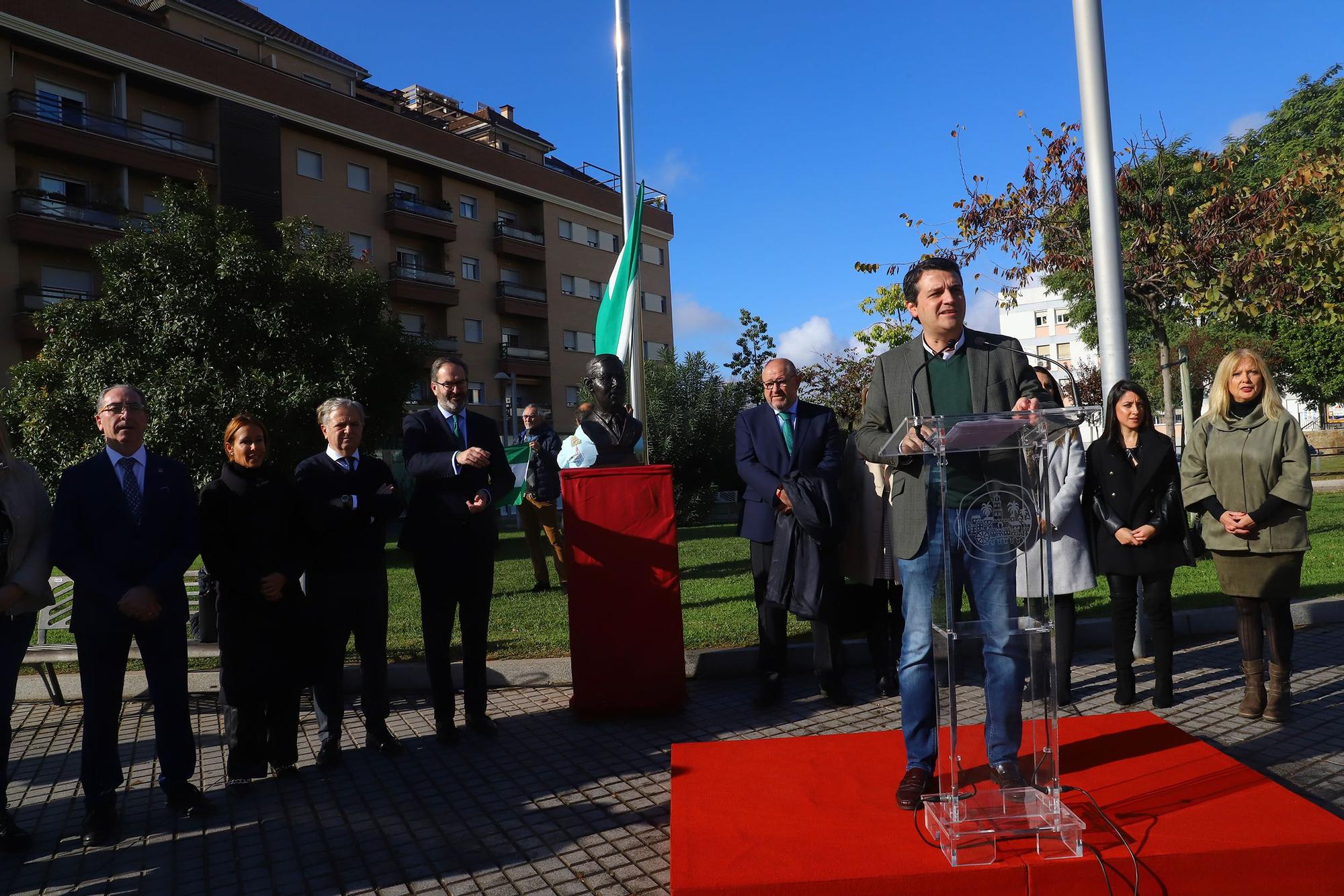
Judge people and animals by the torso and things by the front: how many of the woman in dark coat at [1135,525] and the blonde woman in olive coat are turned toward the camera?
2

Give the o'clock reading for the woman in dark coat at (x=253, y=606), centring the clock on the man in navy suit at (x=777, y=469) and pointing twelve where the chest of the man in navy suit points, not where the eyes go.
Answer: The woman in dark coat is roughly at 2 o'clock from the man in navy suit.

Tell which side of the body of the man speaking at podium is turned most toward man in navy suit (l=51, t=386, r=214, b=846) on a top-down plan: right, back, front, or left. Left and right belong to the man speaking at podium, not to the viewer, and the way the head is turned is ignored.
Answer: right

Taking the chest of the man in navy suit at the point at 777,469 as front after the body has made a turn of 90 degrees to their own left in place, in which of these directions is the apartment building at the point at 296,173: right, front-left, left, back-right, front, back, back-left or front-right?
back-left

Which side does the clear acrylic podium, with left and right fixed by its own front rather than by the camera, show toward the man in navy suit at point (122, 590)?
right

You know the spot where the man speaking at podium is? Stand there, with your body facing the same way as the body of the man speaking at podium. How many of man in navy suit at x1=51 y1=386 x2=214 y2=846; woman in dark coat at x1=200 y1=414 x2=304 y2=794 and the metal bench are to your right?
3

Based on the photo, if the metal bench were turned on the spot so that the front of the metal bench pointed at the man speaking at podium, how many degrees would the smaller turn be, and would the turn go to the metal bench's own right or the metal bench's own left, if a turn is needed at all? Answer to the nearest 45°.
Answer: approximately 45° to the metal bench's own left

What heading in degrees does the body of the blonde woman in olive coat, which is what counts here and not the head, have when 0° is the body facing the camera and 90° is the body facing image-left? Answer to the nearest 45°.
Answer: approximately 0°

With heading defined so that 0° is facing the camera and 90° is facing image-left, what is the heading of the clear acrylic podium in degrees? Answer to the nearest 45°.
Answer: approximately 0°

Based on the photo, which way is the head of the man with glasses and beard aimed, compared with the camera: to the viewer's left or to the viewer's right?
to the viewer's right
